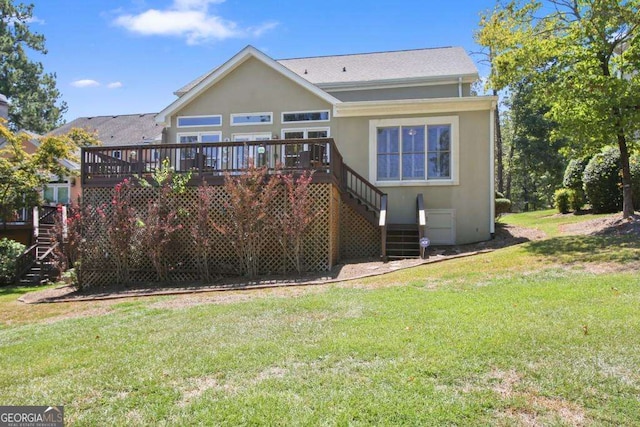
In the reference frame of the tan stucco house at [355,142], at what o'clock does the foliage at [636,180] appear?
The foliage is roughly at 3 o'clock from the tan stucco house.

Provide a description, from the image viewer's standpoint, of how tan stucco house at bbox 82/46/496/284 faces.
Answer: facing away from the viewer

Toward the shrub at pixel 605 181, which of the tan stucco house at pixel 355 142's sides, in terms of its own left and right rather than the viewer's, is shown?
right

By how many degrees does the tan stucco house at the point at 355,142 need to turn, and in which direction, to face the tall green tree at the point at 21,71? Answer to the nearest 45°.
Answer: approximately 45° to its left
